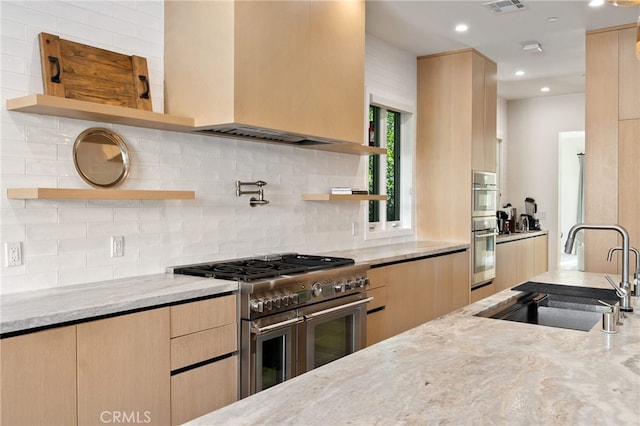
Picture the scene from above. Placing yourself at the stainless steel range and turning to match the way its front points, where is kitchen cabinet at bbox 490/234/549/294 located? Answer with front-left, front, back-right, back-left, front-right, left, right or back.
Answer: left

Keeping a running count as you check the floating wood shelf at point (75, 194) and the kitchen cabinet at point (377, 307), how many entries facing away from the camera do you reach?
0

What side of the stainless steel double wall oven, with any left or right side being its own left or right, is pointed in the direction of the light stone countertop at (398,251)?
right

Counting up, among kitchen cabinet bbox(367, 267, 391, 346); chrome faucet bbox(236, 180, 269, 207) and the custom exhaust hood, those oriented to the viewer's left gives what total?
0

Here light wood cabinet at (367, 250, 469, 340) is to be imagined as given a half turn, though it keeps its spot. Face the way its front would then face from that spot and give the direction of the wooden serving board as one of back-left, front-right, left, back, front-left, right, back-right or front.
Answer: left

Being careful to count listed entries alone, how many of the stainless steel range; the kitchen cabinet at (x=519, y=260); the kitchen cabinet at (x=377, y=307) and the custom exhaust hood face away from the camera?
0

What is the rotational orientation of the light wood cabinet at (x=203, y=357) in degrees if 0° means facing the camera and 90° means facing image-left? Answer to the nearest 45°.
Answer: approximately 315°

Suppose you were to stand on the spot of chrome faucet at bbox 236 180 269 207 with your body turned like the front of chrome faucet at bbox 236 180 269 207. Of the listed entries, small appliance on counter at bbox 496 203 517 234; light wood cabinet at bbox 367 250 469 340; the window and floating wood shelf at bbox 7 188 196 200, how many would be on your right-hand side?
1

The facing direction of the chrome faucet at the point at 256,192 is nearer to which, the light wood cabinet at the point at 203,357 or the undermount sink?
the undermount sink

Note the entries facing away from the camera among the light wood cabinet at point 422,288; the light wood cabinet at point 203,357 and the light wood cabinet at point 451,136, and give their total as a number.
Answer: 0

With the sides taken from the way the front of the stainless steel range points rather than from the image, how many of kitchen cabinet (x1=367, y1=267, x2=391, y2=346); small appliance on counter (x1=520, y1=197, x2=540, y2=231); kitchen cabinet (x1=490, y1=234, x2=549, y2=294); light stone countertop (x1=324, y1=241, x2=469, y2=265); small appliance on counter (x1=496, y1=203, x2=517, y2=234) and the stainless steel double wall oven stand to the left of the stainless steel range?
6

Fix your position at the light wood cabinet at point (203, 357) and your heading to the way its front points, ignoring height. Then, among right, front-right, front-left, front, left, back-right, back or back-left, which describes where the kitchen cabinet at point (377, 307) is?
left

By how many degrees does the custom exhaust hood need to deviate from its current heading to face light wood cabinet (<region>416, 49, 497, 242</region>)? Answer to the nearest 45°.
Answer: approximately 90° to its left

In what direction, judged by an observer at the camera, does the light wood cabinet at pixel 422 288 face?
facing the viewer and to the right of the viewer

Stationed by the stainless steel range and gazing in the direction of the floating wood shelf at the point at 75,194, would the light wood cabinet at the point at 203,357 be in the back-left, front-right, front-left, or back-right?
front-left
